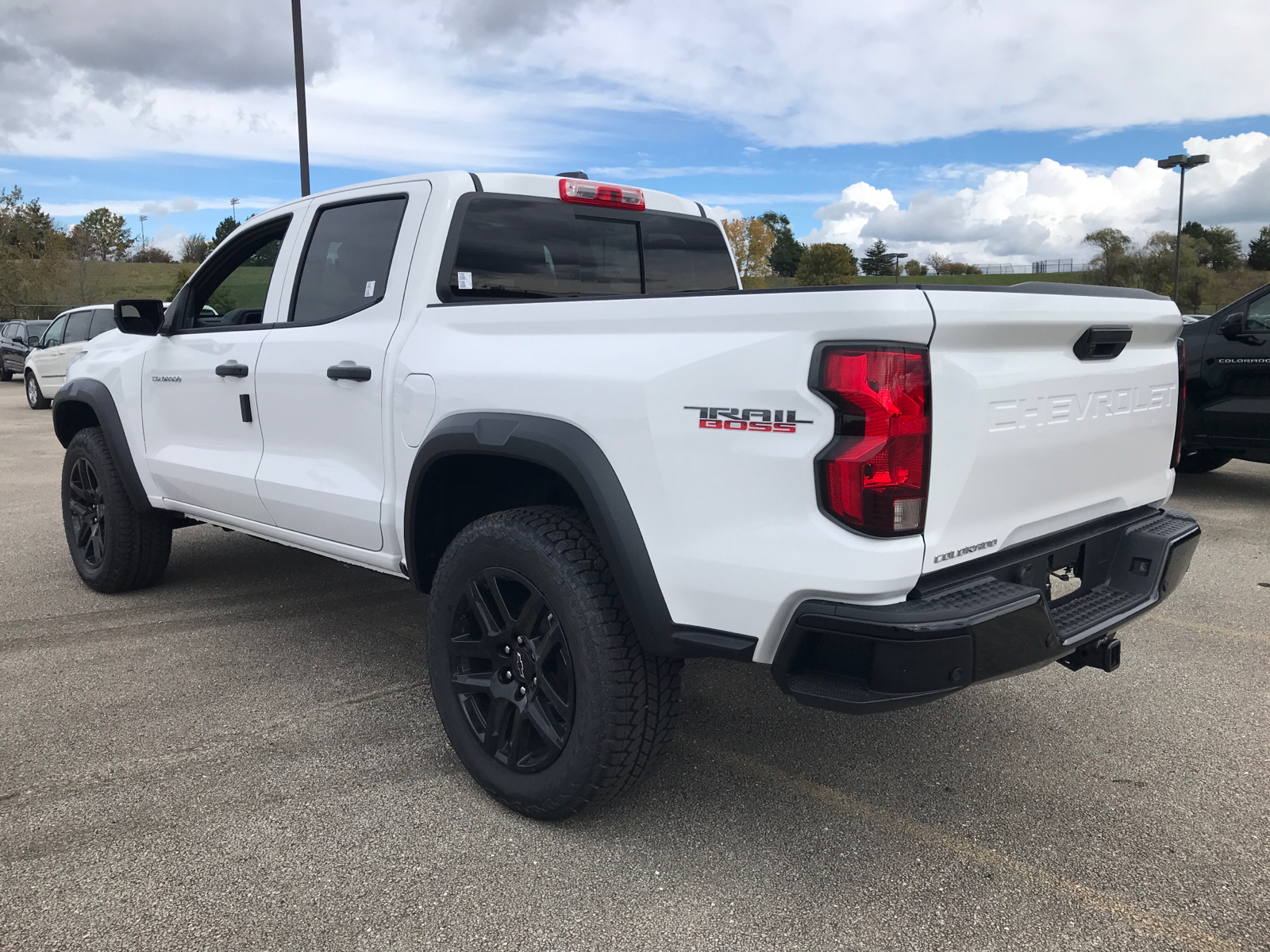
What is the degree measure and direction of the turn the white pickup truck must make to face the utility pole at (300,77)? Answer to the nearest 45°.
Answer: approximately 45° to its right

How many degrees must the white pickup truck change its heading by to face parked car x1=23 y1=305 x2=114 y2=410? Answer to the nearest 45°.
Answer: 0° — it already faces it

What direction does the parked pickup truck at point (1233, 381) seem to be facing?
to the viewer's left

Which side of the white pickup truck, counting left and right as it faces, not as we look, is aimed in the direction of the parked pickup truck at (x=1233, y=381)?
right

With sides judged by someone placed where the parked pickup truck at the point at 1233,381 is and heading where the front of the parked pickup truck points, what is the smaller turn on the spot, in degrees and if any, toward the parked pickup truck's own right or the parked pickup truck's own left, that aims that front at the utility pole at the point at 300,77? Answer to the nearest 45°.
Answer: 0° — it already faces it

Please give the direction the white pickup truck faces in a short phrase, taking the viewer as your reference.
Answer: facing away from the viewer and to the left of the viewer
